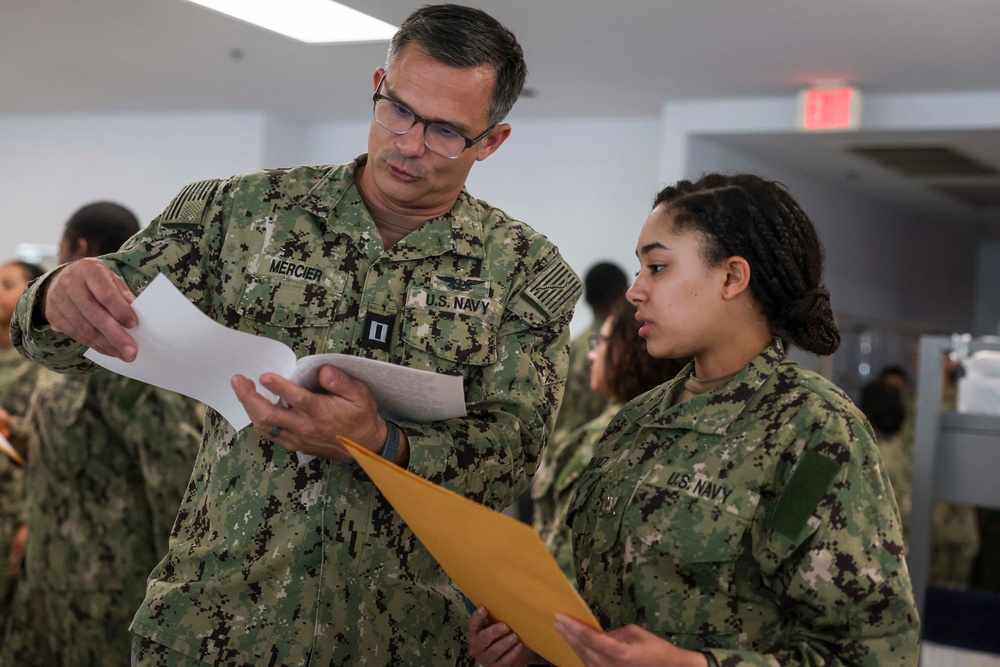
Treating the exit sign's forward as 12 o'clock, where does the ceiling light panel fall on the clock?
The ceiling light panel is roughly at 2 o'clock from the exit sign.

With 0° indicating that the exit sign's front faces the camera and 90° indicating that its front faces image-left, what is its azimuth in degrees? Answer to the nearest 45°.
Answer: approximately 0°

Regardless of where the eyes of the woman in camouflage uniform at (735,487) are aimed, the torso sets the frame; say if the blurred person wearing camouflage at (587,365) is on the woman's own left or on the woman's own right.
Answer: on the woman's own right

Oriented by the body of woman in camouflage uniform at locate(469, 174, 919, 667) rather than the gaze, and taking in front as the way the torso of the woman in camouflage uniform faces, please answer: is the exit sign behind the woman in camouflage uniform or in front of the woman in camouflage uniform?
behind

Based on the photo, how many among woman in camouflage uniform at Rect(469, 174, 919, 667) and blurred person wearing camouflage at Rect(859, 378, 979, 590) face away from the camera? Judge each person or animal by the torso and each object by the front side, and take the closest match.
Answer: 1

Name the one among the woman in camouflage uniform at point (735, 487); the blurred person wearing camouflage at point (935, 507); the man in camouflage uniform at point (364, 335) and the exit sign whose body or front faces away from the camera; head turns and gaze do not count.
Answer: the blurred person wearing camouflage

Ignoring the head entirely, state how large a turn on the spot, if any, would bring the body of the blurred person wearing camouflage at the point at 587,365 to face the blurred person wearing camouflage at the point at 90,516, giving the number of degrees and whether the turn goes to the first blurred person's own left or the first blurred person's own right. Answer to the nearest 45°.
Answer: approximately 135° to the first blurred person's own left

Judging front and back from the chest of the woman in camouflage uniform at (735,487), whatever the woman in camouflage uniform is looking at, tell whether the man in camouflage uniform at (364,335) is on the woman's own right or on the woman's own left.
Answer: on the woman's own right

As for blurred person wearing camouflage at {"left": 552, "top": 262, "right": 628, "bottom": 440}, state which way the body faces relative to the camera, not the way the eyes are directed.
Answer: away from the camera

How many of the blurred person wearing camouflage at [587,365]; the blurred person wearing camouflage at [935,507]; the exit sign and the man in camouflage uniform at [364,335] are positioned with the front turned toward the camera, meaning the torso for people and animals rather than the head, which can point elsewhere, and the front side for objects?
2
